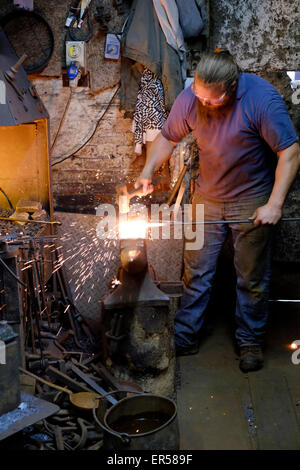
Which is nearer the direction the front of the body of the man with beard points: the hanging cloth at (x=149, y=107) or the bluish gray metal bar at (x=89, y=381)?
the bluish gray metal bar

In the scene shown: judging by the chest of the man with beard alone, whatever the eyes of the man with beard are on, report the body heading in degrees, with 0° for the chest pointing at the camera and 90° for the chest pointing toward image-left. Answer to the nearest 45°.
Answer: approximately 45°

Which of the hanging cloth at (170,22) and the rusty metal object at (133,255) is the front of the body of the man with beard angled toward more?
the rusty metal object

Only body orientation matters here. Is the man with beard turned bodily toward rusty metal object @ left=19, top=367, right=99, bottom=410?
yes

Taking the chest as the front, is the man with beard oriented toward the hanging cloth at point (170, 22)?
no

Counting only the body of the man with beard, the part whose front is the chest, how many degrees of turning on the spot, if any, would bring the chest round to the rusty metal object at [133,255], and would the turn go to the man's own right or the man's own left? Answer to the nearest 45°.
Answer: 0° — they already face it

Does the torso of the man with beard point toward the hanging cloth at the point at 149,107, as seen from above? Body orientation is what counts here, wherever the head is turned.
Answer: no

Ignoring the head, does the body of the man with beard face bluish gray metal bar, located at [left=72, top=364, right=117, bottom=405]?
yes

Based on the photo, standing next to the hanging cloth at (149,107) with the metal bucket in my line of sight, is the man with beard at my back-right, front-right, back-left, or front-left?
front-left
